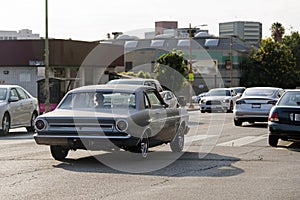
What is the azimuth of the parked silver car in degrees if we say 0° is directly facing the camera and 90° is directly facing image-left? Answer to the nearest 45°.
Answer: approximately 45°

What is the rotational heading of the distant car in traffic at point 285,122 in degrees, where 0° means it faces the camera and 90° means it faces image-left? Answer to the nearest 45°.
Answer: approximately 180°

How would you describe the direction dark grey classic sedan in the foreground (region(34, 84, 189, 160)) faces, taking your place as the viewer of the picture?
facing away from the viewer and to the right of the viewer

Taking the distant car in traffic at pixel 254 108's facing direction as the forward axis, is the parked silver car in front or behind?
behind

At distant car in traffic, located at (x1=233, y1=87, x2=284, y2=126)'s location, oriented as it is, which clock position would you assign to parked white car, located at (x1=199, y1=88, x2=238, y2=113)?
The parked white car is roughly at 10 o'clock from the distant car in traffic.

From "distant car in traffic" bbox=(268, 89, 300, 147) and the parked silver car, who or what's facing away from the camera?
the distant car in traffic

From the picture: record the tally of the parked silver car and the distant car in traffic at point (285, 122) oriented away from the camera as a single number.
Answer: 1

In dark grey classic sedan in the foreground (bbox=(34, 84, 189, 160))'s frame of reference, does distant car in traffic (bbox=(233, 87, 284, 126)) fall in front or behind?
in front

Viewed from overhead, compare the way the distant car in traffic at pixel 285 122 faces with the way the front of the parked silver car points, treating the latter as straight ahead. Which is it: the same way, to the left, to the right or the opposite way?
the opposite way

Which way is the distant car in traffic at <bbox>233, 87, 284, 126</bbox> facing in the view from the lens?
facing away from the viewer and to the right of the viewer

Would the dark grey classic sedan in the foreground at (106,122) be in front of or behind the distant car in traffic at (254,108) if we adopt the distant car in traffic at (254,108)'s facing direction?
behind
